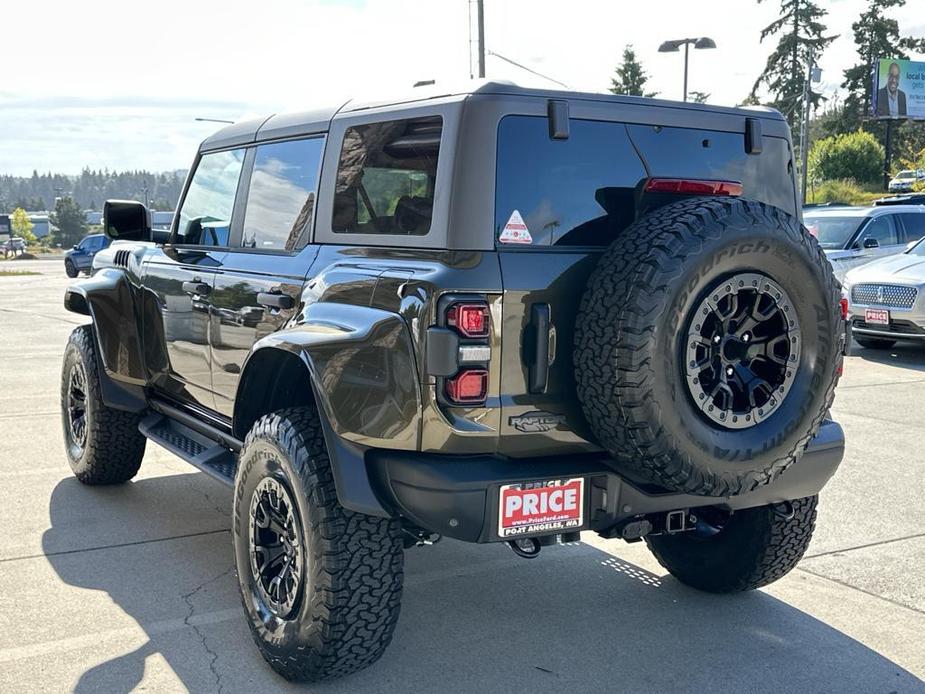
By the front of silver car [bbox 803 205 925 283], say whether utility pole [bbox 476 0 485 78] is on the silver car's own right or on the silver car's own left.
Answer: on the silver car's own right

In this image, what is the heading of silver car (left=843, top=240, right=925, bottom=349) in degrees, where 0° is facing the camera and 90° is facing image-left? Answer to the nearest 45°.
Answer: approximately 45°

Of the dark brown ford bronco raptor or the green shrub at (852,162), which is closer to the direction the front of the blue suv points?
the dark brown ford bronco raptor

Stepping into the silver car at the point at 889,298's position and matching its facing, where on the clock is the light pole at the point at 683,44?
The light pole is roughly at 4 o'clock from the silver car.

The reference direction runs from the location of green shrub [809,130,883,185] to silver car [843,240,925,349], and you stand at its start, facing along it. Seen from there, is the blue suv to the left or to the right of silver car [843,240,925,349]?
right

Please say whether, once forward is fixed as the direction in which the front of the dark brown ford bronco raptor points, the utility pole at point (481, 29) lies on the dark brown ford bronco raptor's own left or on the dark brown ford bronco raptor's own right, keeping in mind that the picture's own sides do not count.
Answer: on the dark brown ford bronco raptor's own right

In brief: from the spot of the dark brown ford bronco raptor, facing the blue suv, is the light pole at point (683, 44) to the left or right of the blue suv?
right

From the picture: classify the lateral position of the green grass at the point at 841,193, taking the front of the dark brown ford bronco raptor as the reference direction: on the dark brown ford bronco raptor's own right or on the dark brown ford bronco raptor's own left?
on the dark brown ford bronco raptor's own right

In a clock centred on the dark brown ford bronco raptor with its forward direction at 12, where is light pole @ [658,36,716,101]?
The light pole is roughly at 2 o'clock from the dark brown ford bronco raptor.
